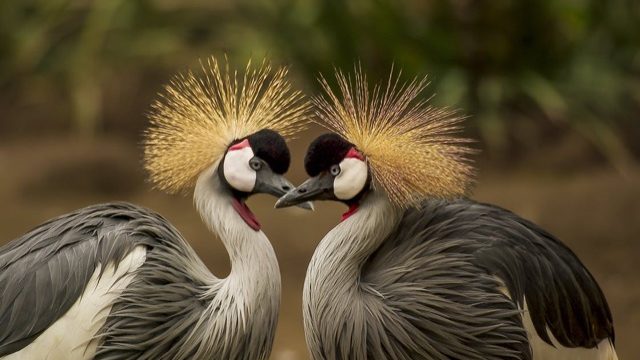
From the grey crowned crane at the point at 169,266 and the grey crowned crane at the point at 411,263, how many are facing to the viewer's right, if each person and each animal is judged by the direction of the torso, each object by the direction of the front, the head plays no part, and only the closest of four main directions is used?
1

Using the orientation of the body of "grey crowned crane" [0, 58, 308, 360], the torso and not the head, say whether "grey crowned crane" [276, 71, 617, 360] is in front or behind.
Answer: in front

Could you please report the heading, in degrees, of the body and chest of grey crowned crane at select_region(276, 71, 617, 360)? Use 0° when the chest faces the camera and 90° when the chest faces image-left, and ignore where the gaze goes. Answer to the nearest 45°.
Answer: approximately 90°

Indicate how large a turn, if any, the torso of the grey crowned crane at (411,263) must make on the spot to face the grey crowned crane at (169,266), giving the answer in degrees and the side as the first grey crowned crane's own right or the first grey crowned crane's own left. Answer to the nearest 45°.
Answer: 0° — it already faces it

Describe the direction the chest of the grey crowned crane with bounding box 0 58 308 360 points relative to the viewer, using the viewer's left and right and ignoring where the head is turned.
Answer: facing to the right of the viewer
